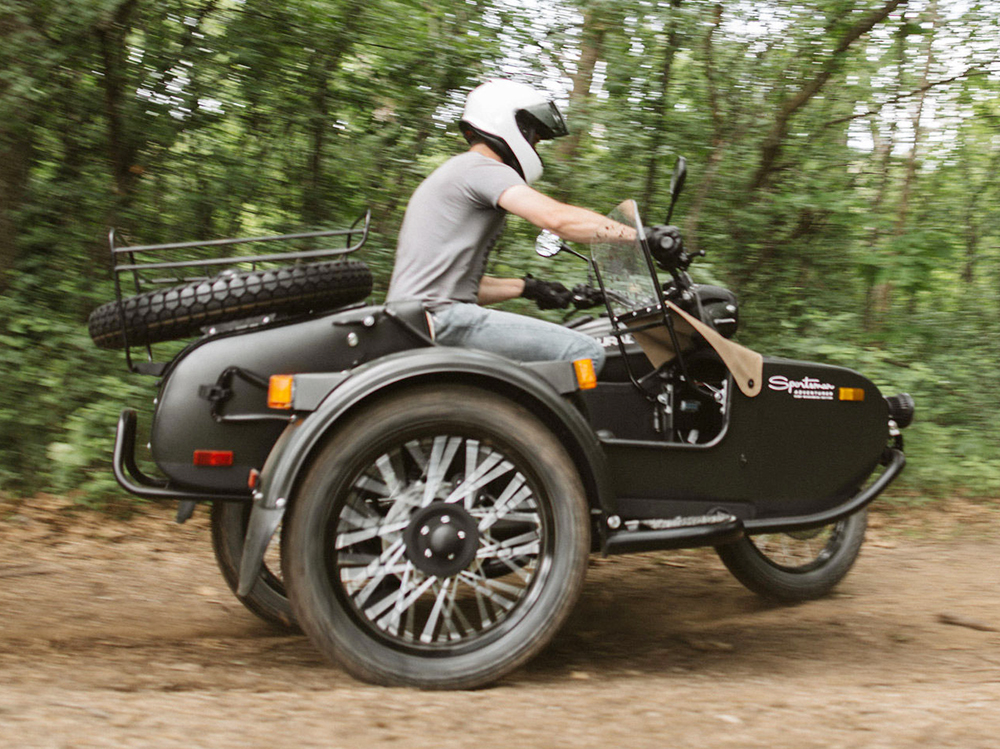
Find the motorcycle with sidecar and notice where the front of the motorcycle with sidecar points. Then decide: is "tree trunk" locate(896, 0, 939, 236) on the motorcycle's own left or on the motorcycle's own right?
on the motorcycle's own left

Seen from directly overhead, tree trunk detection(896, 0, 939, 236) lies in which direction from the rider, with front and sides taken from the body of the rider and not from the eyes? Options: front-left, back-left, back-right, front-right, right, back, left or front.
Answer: front-left

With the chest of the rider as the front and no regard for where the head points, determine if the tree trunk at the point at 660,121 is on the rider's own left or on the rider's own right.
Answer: on the rider's own left

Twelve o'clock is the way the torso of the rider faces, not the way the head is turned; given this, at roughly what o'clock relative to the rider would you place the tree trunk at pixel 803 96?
The tree trunk is roughly at 10 o'clock from the rider.

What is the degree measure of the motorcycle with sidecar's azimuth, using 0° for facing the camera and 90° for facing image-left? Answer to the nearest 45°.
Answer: approximately 270°

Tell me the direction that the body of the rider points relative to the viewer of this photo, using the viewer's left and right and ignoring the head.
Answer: facing to the right of the viewer

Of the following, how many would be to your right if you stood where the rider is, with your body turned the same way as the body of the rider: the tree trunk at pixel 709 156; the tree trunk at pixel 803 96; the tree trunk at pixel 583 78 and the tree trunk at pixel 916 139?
0

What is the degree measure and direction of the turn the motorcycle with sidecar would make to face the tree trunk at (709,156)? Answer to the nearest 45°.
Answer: approximately 90° to its left

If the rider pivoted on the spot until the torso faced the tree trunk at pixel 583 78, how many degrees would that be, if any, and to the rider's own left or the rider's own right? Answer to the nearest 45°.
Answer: approximately 90° to the rider's own left

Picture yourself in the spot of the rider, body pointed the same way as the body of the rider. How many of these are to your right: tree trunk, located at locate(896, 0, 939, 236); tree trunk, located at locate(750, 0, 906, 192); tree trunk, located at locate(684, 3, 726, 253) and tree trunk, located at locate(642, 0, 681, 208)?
0

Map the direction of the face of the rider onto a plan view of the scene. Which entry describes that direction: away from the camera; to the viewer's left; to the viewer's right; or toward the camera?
to the viewer's right

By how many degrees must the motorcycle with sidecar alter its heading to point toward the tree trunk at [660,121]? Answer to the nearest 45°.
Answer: approximately 90° to its left

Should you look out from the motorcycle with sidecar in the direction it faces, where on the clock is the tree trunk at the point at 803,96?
The tree trunk is roughly at 10 o'clock from the motorcycle with sidecar.
